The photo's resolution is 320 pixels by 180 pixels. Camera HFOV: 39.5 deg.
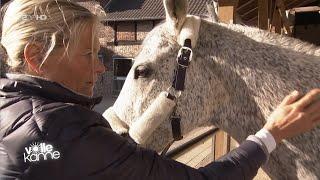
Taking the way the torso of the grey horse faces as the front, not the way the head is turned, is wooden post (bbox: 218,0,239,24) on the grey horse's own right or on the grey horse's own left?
on the grey horse's own right

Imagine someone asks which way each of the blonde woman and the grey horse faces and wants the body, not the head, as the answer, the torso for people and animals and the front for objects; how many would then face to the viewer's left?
1

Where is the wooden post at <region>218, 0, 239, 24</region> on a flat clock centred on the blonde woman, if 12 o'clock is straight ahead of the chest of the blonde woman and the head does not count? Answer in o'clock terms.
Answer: The wooden post is roughly at 11 o'clock from the blonde woman.

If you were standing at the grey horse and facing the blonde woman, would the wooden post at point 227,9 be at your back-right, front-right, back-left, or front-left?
back-right

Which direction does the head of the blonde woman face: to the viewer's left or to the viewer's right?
to the viewer's right

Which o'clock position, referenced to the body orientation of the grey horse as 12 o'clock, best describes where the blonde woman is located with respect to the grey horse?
The blonde woman is roughly at 10 o'clock from the grey horse.

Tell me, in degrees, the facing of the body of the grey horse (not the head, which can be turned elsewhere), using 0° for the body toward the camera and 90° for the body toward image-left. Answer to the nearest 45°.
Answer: approximately 90°

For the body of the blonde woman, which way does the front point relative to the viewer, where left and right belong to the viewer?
facing away from the viewer and to the right of the viewer

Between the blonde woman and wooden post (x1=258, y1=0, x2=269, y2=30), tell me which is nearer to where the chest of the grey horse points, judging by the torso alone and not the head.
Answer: the blonde woman

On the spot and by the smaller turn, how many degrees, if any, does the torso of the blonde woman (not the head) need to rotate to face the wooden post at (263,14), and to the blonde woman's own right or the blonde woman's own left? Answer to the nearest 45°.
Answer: approximately 45° to the blonde woman's own left

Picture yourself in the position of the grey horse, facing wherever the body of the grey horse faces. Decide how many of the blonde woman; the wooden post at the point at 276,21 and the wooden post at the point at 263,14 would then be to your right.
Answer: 2
